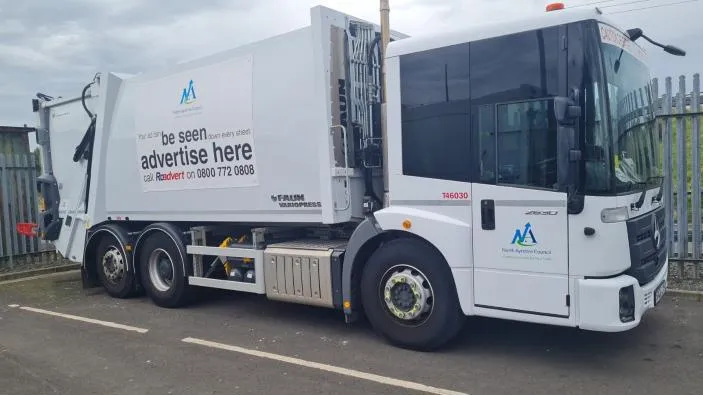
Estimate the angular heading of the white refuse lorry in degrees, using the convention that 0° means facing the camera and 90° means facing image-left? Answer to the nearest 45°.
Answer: approximately 315°
